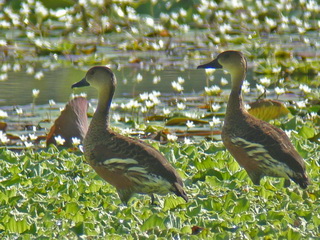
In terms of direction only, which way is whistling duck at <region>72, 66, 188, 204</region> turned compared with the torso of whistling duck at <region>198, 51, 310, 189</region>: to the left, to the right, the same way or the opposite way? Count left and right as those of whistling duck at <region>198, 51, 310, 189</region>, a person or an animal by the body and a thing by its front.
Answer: the same way

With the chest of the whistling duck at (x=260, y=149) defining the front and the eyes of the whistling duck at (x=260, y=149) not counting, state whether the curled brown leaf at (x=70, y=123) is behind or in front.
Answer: in front

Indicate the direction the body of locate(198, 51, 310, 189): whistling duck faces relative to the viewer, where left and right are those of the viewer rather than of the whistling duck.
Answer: facing to the left of the viewer

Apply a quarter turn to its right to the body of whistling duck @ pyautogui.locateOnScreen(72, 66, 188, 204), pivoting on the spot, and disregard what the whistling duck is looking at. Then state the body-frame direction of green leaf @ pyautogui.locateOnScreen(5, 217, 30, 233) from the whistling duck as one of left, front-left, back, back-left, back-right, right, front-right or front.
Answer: back-left

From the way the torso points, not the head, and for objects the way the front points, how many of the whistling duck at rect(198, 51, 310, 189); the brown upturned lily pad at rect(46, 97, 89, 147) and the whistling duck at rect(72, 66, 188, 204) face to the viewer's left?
2

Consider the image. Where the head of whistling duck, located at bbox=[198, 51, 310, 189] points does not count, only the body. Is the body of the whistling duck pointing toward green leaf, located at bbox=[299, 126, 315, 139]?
no

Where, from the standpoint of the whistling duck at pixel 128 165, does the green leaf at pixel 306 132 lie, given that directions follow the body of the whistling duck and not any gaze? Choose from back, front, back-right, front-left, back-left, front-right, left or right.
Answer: back-right

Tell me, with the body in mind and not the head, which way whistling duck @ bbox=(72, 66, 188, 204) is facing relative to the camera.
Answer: to the viewer's left
